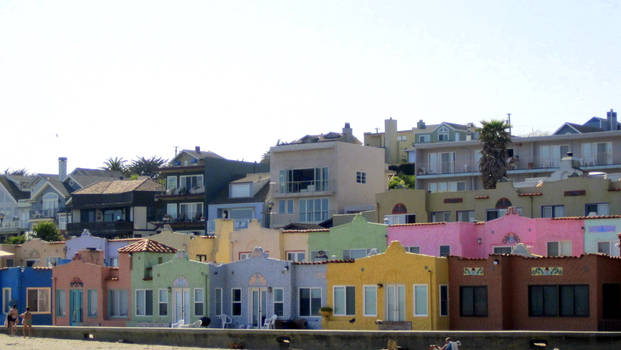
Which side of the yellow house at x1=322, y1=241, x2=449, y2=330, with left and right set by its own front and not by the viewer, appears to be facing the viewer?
front

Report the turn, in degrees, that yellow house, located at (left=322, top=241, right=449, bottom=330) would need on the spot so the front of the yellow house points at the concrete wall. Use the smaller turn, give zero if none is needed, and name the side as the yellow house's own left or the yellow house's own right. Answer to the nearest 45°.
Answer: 0° — it already faces it

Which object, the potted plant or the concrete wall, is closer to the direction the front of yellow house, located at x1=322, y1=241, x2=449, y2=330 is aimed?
the concrete wall
